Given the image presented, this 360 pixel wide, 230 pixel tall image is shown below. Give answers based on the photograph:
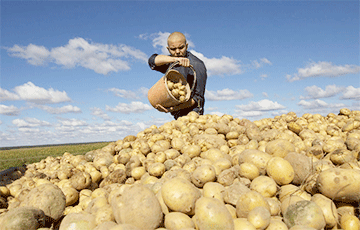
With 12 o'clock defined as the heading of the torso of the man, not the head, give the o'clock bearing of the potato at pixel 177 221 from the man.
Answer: The potato is roughly at 12 o'clock from the man.

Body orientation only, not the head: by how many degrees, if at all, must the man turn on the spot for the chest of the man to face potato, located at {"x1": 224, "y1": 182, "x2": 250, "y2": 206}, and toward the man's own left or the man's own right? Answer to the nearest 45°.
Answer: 0° — they already face it

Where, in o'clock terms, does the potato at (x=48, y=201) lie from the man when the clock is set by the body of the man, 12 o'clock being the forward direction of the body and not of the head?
The potato is roughly at 1 o'clock from the man.

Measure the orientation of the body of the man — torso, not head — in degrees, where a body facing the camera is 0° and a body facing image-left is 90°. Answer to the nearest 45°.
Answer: approximately 0°

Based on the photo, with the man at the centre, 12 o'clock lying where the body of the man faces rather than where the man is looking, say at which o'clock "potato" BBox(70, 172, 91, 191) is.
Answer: The potato is roughly at 1 o'clock from the man.

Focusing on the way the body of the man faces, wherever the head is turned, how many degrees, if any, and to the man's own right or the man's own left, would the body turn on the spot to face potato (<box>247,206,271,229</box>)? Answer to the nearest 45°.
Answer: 0° — they already face it
